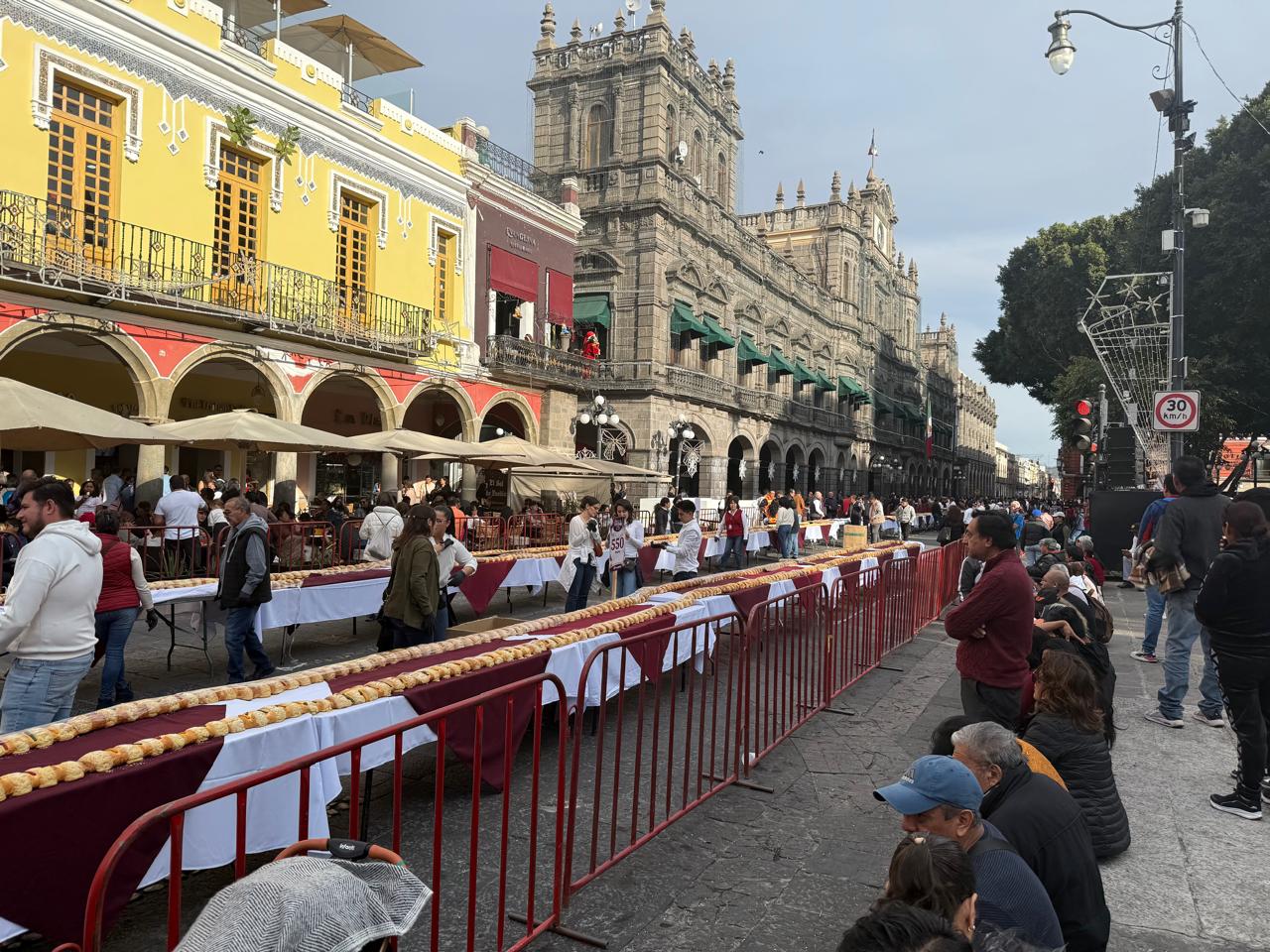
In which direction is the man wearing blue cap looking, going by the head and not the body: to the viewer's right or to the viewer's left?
to the viewer's left

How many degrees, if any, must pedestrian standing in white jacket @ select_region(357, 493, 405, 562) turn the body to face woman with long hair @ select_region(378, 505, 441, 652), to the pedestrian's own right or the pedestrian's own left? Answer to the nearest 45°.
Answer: approximately 180°

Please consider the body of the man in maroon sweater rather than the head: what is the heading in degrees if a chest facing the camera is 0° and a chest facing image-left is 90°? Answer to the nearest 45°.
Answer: approximately 90°

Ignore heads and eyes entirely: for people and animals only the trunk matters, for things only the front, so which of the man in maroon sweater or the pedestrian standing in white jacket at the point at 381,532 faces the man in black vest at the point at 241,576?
the man in maroon sweater

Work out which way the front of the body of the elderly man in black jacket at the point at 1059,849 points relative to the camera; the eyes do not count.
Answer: to the viewer's left

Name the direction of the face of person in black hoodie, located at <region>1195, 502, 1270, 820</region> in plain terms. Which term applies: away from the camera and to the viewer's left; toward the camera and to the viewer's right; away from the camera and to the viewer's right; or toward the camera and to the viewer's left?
away from the camera and to the viewer's left

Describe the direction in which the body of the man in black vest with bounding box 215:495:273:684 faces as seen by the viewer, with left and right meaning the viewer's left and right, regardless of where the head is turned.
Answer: facing to the left of the viewer

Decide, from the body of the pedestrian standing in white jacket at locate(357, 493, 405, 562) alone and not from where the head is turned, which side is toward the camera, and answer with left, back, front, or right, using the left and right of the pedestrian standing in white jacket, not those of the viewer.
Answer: back

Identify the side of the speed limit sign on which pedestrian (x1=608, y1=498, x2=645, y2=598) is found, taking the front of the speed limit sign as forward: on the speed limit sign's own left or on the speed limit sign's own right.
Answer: on the speed limit sign's own right
